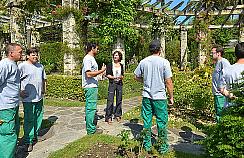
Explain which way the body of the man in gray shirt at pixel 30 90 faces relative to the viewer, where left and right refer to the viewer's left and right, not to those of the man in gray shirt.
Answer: facing the viewer and to the right of the viewer

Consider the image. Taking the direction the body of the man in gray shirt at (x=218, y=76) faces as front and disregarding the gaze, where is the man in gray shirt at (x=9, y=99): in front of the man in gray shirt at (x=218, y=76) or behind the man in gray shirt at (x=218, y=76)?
in front

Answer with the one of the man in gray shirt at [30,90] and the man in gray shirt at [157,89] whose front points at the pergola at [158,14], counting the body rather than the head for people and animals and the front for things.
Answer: the man in gray shirt at [157,89]

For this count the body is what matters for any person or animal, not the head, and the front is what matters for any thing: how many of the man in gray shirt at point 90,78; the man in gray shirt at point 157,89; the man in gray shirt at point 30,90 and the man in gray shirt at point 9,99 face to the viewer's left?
0

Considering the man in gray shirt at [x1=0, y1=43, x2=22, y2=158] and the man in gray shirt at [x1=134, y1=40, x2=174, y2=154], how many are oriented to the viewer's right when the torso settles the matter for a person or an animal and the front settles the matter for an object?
1

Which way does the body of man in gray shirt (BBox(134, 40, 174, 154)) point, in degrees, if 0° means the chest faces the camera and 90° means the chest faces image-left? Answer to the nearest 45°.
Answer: approximately 180°

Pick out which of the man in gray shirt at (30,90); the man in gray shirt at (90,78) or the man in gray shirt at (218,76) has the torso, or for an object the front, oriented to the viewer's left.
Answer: the man in gray shirt at (218,76)

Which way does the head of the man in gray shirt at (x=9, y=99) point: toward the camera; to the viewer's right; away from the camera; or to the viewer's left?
to the viewer's right

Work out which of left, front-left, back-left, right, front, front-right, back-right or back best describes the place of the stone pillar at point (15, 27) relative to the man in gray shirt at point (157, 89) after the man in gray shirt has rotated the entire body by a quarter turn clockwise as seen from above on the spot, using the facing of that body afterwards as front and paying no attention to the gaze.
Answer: back-left

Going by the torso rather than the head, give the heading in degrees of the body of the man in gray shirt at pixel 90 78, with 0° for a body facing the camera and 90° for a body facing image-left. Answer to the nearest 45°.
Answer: approximately 270°

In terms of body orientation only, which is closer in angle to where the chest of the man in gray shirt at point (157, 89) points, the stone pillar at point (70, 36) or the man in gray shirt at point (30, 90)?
the stone pillar

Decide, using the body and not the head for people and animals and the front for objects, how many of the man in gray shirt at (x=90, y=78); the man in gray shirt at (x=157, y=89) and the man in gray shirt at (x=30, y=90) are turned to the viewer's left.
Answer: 0

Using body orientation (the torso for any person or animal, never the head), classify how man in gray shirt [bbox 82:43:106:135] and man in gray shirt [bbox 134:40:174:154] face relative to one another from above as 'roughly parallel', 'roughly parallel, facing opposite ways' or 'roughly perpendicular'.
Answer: roughly perpendicular

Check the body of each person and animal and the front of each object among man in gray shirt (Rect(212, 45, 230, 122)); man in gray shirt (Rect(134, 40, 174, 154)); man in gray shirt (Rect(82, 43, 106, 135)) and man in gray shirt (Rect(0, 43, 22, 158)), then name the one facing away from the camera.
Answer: man in gray shirt (Rect(134, 40, 174, 154))

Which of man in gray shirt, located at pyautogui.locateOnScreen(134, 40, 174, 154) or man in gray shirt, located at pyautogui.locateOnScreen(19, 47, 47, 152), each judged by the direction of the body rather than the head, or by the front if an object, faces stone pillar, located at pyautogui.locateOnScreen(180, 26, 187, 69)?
man in gray shirt, located at pyautogui.locateOnScreen(134, 40, 174, 154)

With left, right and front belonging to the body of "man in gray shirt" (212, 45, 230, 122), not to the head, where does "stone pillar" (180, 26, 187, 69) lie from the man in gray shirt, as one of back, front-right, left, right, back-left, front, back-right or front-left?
right

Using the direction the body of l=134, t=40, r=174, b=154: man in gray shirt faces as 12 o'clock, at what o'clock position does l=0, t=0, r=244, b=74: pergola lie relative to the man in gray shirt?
The pergola is roughly at 12 o'clock from the man in gray shirt.
